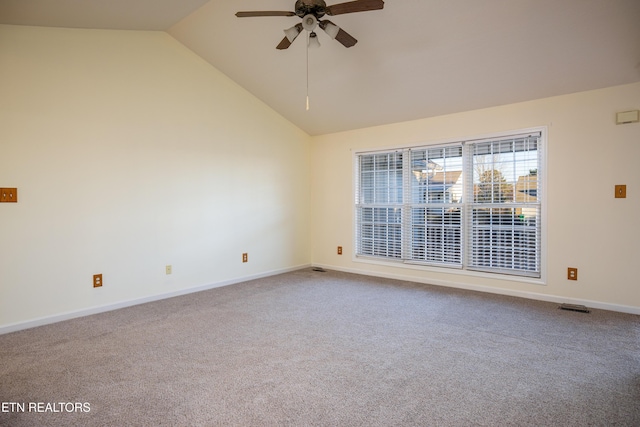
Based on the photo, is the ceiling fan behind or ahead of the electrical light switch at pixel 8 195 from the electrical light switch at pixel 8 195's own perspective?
ahead

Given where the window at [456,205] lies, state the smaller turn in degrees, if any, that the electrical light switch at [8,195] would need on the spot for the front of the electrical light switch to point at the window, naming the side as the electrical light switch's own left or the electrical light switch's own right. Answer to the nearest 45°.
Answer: approximately 45° to the electrical light switch's own left

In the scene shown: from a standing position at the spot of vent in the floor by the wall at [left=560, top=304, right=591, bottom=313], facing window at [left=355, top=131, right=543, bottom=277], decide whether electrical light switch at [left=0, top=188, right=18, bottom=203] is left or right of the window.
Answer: left

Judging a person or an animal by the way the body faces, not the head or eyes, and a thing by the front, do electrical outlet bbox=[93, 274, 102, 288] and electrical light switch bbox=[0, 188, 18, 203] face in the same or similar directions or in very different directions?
same or similar directions

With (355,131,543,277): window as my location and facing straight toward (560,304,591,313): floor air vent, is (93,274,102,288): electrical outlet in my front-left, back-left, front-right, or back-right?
back-right
